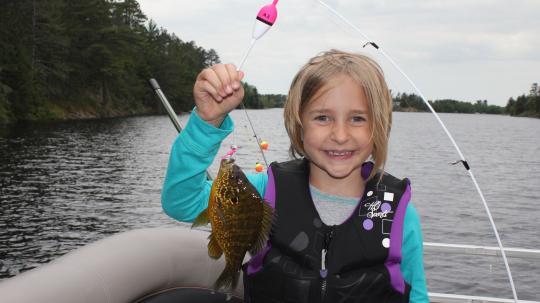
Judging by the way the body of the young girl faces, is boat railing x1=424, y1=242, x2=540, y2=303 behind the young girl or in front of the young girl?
behind

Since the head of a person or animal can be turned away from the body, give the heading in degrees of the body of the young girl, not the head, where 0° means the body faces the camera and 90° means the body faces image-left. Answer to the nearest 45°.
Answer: approximately 0°
